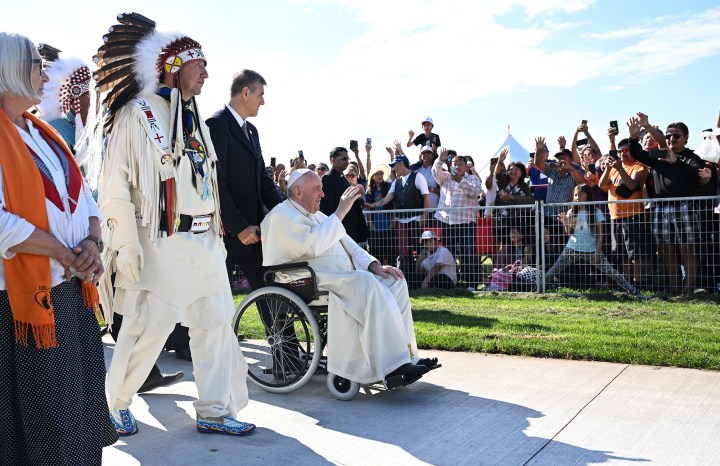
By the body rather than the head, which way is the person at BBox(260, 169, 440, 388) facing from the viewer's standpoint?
to the viewer's right

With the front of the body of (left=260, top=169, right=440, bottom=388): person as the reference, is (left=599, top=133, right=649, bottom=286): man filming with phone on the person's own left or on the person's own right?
on the person's own left

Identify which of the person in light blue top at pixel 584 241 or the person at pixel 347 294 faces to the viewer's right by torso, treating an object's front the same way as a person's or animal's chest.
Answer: the person

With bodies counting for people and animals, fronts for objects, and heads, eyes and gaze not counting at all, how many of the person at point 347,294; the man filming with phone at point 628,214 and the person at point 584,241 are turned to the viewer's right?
1

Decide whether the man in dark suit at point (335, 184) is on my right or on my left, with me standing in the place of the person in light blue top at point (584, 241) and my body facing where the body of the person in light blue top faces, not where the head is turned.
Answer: on my right

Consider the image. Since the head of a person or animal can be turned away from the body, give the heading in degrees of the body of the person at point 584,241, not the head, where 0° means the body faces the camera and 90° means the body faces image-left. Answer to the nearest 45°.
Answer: approximately 0°

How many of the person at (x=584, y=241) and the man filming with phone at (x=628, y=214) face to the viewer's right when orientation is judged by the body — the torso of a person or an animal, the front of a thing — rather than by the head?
0

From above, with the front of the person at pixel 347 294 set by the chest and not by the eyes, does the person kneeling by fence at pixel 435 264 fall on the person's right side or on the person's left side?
on the person's left side

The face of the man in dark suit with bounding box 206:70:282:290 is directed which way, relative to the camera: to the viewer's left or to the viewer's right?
to the viewer's right

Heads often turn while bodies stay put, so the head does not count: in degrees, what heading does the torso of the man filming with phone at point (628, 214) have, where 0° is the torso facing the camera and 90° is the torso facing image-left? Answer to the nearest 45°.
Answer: approximately 45°

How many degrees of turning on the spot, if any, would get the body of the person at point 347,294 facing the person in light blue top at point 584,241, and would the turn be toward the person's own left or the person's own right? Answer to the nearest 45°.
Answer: approximately 45° to the person's own left

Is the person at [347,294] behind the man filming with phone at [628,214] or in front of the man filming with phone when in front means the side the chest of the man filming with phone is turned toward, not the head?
in front

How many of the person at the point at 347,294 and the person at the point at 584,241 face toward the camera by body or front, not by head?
1

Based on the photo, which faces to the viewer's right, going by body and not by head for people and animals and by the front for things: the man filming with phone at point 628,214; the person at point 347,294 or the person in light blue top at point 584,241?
the person
